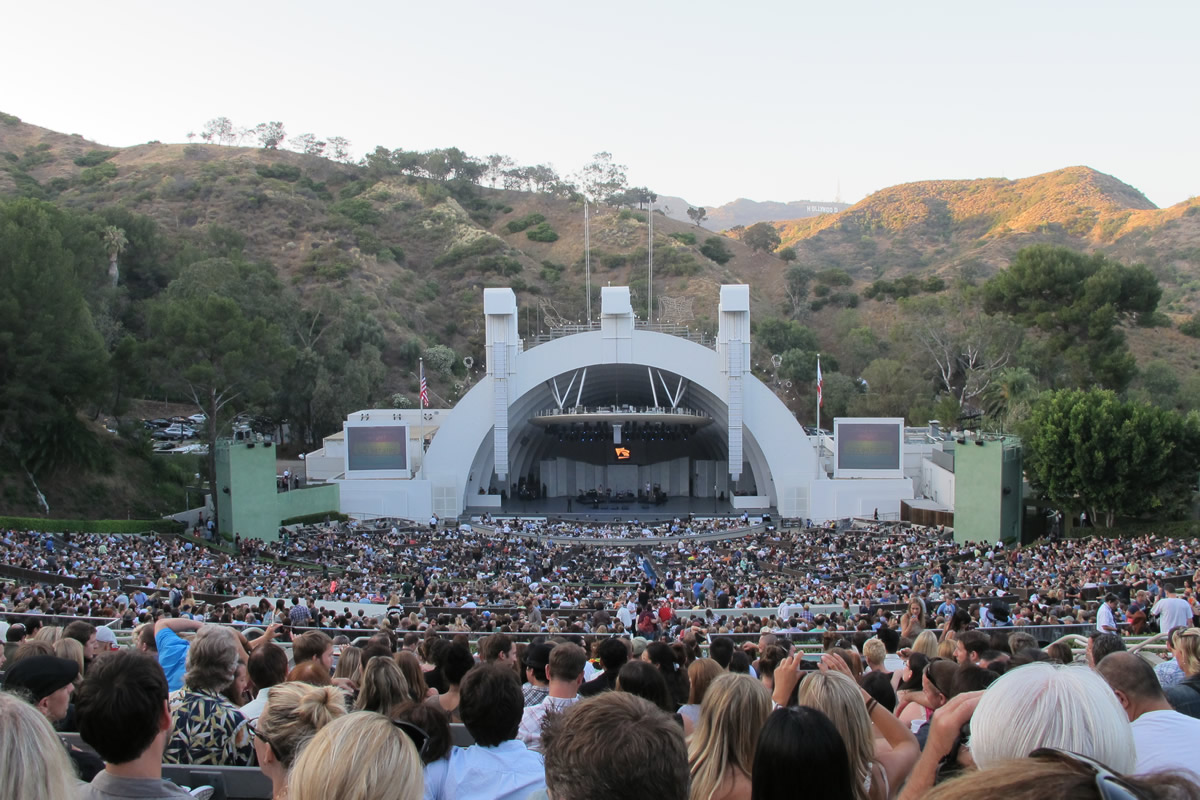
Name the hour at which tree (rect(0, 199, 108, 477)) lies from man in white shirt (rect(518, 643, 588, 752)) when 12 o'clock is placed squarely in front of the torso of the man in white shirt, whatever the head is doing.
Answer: The tree is roughly at 11 o'clock from the man in white shirt.

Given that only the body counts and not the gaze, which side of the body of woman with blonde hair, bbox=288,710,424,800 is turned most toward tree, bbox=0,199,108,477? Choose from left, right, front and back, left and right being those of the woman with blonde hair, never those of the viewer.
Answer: front

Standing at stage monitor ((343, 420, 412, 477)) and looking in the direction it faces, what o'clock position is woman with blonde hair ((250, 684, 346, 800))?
The woman with blonde hair is roughly at 12 o'clock from the stage monitor.

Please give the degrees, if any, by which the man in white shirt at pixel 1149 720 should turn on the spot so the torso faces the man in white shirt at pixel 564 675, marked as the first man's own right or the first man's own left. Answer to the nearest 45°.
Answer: approximately 45° to the first man's own left

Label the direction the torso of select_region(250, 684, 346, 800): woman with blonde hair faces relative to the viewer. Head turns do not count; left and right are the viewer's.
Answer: facing away from the viewer and to the left of the viewer

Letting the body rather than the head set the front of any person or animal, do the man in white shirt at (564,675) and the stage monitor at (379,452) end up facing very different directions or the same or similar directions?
very different directions

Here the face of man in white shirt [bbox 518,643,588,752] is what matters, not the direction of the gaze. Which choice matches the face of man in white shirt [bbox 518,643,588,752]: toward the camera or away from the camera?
away from the camera

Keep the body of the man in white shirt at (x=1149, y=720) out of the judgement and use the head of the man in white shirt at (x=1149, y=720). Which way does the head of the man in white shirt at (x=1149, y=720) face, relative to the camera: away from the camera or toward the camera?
away from the camera

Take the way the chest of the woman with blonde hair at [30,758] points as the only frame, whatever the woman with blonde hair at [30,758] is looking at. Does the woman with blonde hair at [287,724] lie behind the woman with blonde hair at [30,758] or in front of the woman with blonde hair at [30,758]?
in front

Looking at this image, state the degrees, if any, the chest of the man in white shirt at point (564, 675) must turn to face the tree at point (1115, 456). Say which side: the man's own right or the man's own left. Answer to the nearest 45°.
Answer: approximately 45° to the man's own right

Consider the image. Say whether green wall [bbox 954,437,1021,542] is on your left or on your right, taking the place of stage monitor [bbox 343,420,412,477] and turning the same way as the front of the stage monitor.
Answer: on your left

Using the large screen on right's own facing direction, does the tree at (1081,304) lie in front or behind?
behind

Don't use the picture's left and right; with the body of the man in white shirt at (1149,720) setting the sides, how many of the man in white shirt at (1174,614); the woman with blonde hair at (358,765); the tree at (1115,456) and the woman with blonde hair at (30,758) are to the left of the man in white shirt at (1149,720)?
2

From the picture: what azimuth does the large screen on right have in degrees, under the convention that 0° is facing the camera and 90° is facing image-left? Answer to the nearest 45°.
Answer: approximately 0°

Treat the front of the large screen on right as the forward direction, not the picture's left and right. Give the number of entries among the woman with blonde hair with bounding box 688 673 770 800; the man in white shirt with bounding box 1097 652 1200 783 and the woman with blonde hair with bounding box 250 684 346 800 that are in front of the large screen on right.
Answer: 3

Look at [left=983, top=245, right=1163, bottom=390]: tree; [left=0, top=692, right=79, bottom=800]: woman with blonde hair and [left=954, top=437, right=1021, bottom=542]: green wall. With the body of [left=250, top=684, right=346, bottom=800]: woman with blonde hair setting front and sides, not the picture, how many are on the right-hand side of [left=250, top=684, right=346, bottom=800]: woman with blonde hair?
2

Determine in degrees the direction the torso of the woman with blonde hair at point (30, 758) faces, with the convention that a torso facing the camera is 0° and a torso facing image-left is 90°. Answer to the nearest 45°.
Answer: approximately 180°
